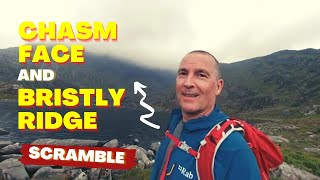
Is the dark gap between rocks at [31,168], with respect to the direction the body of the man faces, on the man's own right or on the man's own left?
on the man's own right

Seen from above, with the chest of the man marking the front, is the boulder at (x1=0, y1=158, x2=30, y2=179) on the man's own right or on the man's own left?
on the man's own right

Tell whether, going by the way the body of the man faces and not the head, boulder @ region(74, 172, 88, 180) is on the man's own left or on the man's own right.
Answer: on the man's own right

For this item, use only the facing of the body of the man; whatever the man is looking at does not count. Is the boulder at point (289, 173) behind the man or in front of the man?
behind

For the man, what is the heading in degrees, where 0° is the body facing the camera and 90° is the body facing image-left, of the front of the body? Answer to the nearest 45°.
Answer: approximately 45°

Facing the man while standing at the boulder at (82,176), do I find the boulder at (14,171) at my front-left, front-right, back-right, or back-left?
back-right

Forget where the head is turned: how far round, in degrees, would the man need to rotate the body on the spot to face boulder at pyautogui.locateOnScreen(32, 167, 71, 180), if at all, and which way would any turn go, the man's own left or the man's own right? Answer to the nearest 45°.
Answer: approximately 90° to the man's own right
